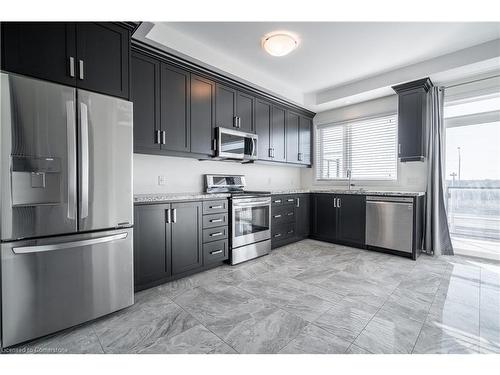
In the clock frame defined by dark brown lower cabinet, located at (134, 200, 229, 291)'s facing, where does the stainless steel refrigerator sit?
The stainless steel refrigerator is roughly at 3 o'clock from the dark brown lower cabinet.

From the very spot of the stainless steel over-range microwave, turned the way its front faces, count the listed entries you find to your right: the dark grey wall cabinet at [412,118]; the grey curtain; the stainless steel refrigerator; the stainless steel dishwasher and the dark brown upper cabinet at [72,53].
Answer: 2

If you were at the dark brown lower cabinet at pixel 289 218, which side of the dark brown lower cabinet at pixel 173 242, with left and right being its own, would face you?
left

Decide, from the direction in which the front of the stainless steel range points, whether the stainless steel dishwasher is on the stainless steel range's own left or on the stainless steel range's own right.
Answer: on the stainless steel range's own left

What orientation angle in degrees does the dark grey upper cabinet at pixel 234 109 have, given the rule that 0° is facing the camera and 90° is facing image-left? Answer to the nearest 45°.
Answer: approximately 315°

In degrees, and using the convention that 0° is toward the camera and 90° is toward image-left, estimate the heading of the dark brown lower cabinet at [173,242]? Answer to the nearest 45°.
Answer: approximately 315°

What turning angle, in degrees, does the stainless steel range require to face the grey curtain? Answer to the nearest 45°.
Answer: approximately 45° to its left
